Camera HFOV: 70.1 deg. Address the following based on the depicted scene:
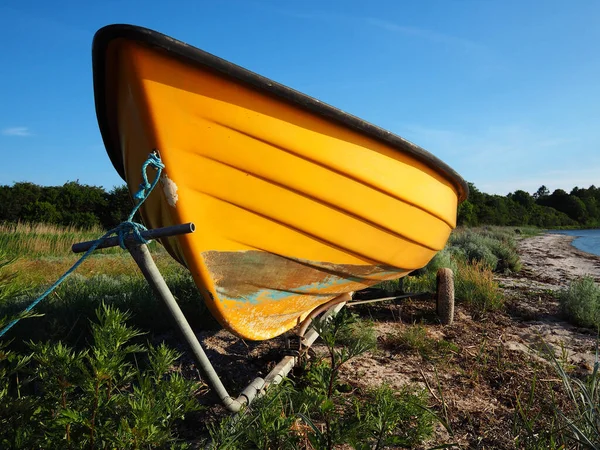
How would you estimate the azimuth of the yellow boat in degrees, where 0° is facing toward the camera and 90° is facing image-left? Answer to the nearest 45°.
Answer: approximately 45°

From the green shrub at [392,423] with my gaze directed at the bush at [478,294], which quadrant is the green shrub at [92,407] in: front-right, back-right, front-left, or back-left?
back-left

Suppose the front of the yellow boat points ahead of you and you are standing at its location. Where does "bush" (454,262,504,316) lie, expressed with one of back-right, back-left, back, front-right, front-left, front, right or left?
back

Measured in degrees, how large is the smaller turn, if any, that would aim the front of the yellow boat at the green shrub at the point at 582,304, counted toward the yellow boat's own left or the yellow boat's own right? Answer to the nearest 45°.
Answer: approximately 180°

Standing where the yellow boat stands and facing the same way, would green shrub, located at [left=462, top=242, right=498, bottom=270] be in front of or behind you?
behind

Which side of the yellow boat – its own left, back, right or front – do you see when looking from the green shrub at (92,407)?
front
